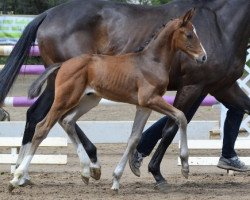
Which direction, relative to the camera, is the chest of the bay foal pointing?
to the viewer's right

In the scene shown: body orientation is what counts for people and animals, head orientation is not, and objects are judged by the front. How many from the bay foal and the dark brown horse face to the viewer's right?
2

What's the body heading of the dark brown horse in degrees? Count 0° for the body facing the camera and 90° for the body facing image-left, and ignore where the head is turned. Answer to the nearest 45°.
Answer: approximately 270°
